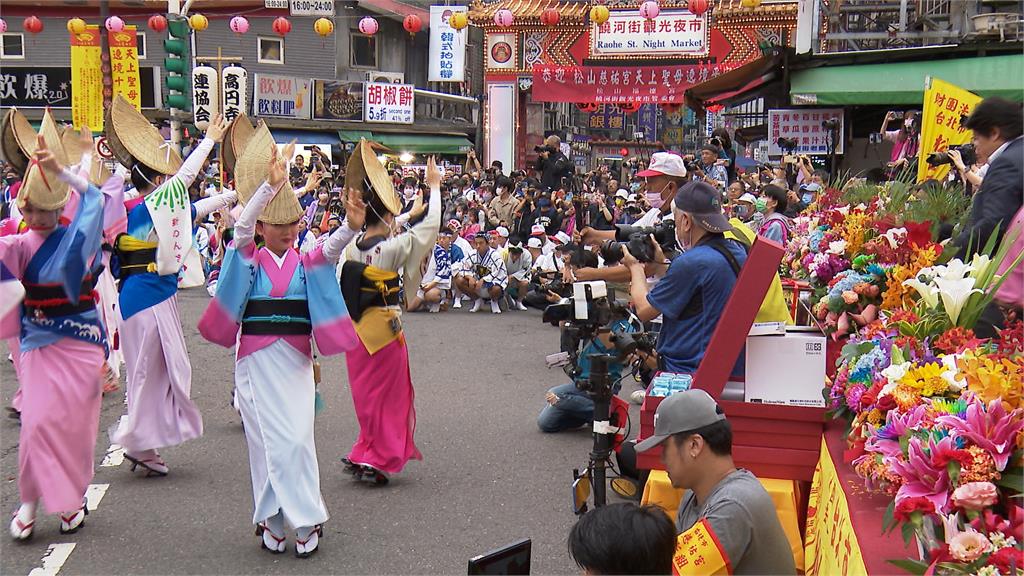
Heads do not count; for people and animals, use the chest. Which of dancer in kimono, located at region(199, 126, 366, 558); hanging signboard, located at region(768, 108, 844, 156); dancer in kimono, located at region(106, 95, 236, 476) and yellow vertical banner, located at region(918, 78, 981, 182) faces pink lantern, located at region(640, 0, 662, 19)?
dancer in kimono, located at region(106, 95, 236, 476)

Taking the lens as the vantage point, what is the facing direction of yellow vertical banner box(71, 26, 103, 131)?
facing the viewer

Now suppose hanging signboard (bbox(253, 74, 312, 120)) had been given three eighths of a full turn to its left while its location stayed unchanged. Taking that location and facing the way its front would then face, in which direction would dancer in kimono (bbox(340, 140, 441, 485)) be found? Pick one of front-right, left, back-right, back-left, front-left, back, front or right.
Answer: back-right

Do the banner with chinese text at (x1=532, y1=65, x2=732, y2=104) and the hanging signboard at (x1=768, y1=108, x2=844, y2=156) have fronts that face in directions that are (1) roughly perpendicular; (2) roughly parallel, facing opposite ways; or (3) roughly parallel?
roughly parallel

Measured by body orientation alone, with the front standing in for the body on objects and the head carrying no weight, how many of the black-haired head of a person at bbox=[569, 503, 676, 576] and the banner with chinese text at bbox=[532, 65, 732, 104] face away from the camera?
1

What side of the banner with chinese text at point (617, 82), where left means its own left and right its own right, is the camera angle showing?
front

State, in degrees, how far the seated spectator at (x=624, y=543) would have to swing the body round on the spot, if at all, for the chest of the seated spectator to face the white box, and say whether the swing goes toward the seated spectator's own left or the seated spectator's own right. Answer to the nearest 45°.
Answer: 0° — they already face it

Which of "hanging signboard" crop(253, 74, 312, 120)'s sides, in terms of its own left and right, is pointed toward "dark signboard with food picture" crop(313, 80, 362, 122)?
left

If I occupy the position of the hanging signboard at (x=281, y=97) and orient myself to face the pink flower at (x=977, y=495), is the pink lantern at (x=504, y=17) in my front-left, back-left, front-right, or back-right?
front-left

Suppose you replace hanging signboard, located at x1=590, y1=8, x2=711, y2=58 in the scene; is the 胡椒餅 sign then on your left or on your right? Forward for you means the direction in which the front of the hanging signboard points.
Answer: on your right

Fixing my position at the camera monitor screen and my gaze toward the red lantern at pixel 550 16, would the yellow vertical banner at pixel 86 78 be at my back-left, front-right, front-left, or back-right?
front-left

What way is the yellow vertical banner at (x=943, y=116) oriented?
toward the camera

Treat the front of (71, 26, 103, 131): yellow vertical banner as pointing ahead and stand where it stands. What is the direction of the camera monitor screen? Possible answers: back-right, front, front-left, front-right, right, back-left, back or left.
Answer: front

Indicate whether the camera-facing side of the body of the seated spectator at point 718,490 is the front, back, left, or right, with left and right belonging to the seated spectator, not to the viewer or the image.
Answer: left

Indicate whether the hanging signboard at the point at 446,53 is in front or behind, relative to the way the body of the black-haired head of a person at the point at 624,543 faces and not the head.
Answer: in front

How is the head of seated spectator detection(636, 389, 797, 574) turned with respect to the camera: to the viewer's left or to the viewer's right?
to the viewer's left

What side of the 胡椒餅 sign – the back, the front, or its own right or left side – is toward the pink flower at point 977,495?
front

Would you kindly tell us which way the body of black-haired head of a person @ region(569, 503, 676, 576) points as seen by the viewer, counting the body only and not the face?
away from the camera

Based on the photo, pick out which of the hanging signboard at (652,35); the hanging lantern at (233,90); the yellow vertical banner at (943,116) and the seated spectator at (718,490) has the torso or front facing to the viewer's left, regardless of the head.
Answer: the seated spectator
